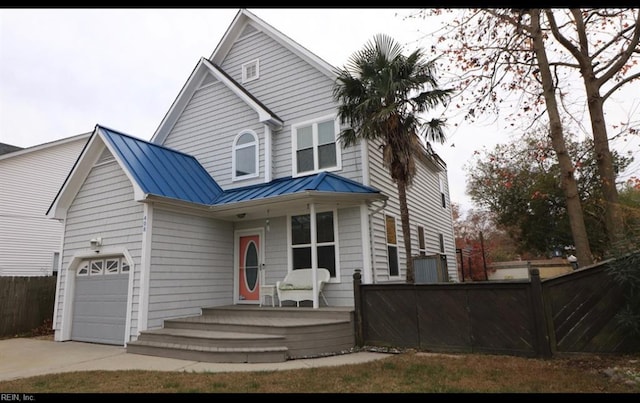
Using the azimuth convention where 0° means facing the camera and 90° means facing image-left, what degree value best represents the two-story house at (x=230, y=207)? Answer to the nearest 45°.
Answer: approximately 45°

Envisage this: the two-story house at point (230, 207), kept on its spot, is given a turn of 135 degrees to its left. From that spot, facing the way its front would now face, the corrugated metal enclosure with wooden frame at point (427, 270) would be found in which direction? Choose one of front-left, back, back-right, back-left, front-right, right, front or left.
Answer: front

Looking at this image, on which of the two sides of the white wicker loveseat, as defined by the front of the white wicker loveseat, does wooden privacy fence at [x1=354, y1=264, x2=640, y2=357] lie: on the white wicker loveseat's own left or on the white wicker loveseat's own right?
on the white wicker loveseat's own left

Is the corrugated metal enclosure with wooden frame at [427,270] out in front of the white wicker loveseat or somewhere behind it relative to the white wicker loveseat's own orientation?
behind

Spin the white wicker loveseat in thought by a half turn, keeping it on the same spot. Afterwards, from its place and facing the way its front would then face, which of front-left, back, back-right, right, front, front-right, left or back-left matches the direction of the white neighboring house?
left

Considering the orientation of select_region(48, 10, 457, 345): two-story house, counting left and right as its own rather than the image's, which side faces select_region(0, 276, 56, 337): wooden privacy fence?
right

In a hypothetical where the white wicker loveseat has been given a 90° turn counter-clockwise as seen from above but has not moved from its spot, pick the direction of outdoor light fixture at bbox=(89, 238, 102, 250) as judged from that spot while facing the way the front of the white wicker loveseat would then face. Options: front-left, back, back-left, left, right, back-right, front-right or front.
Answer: back-right
